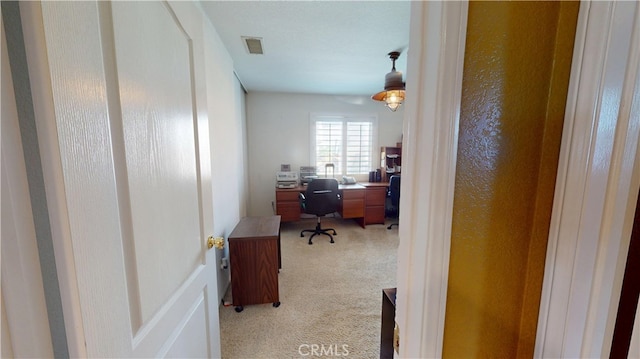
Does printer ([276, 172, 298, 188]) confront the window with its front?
no

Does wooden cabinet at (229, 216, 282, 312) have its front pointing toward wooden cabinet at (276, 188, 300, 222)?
no

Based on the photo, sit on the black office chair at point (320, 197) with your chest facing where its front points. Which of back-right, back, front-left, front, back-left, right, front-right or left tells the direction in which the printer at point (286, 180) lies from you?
front-left

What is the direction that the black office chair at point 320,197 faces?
away from the camera

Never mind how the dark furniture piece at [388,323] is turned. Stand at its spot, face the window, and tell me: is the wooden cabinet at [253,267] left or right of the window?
left

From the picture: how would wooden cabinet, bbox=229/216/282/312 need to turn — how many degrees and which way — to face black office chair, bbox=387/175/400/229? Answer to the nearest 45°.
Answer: approximately 45° to its left

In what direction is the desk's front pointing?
toward the camera

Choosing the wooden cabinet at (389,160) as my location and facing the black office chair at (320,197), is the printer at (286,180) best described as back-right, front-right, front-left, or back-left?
front-right

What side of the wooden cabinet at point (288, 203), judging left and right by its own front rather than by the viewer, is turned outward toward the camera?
front

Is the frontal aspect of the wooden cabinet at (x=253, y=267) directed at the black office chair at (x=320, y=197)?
no

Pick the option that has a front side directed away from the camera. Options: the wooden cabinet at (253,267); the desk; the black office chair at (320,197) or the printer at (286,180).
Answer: the black office chair

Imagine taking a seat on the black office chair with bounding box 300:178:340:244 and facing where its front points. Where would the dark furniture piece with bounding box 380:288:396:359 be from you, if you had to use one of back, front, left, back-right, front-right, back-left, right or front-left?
back

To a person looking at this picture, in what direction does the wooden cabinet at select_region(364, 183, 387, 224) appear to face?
facing the viewer

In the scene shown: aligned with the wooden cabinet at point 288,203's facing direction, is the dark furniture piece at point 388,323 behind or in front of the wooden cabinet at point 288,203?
in front

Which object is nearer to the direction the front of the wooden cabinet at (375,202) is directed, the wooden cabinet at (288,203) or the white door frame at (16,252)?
the white door frame

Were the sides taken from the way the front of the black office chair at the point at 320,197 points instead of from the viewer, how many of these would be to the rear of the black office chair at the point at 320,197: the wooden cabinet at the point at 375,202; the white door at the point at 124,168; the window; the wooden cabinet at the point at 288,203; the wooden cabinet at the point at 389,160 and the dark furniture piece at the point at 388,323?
2

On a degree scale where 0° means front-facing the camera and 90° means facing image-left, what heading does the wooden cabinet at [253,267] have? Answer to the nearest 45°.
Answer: approximately 270°

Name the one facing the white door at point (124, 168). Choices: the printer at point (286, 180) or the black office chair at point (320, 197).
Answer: the printer
